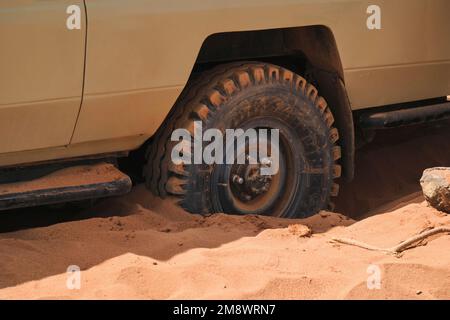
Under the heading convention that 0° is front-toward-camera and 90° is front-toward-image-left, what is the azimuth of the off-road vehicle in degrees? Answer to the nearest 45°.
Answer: approximately 45°
